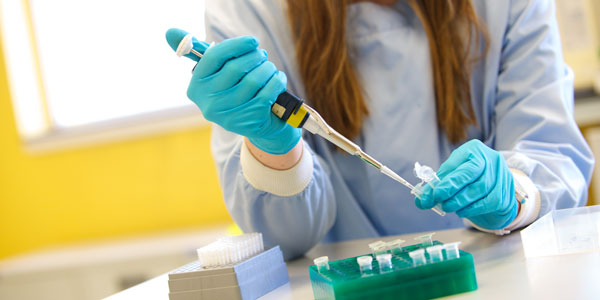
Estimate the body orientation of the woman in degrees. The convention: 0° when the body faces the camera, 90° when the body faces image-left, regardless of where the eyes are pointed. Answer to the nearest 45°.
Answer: approximately 0°

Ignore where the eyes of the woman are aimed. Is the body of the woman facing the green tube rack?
yes

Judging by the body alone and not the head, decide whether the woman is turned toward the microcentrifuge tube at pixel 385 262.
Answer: yes

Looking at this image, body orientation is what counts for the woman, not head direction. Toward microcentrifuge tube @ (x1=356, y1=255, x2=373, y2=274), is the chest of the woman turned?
yes

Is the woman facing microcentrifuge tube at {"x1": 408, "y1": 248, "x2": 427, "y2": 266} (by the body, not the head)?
yes

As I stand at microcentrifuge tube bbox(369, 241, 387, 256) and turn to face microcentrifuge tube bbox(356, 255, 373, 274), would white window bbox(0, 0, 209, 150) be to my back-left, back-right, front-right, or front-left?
back-right
